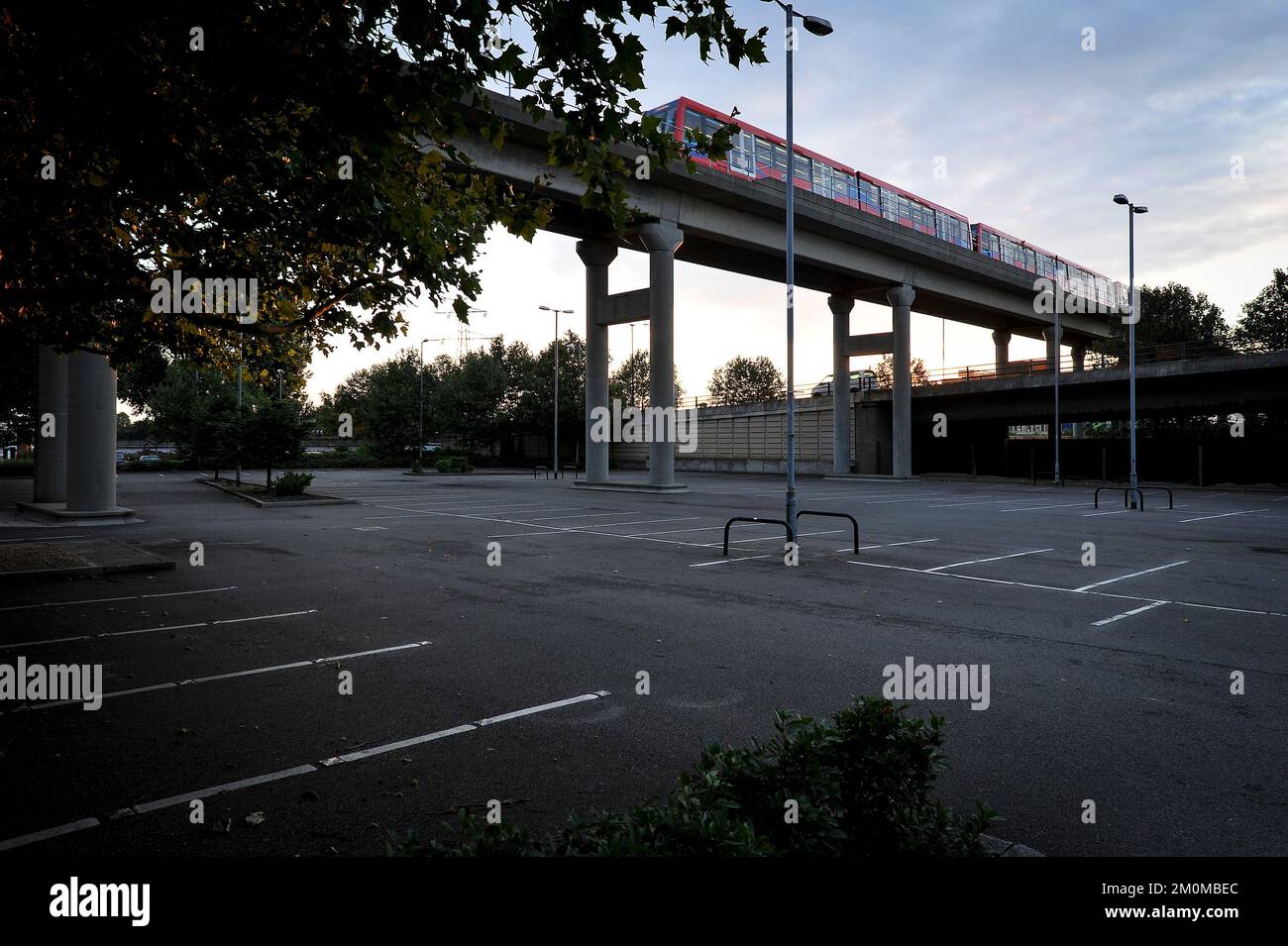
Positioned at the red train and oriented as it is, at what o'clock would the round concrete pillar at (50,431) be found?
The round concrete pillar is roughly at 12 o'clock from the red train.

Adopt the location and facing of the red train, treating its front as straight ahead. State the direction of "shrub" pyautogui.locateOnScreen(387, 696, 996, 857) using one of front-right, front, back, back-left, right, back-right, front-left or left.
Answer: front-left

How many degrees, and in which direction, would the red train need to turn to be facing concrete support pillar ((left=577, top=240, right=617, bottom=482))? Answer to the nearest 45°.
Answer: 0° — it already faces it

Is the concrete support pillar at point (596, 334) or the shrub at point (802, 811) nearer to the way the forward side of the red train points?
the concrete support pillar

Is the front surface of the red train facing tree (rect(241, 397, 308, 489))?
yes

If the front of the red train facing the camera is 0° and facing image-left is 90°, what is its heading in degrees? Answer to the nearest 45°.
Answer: approximately 45°

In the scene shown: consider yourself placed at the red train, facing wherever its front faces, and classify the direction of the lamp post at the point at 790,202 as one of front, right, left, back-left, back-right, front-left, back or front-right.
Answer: front-left
